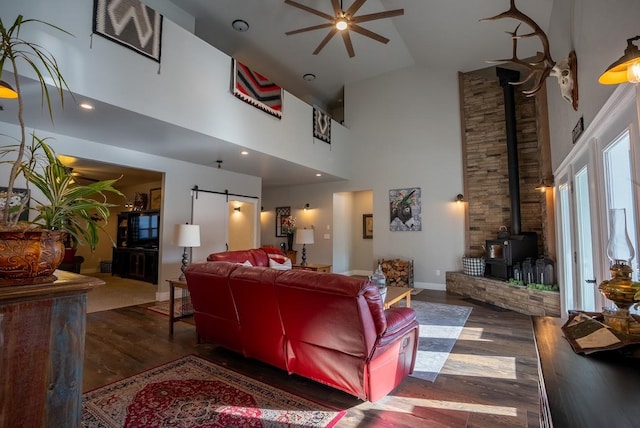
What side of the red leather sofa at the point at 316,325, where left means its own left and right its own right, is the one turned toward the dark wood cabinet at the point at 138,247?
left

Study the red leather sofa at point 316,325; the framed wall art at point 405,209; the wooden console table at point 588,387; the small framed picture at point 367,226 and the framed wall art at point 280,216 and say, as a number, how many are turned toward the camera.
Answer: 3

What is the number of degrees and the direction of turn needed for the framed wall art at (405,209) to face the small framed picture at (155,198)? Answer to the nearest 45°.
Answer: approximately 90° to its right

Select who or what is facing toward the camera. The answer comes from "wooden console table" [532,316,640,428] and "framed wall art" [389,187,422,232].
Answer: the framed wall art

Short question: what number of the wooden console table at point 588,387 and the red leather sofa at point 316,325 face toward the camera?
0

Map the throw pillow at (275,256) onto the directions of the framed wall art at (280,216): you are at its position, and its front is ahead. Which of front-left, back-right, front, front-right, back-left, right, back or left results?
front

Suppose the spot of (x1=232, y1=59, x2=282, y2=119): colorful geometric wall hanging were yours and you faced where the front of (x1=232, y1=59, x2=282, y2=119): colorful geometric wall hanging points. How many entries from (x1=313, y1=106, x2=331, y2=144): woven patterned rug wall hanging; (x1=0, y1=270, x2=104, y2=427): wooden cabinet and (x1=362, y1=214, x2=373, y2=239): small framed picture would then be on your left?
2

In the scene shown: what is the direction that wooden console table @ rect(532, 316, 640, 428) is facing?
to the viewer's left

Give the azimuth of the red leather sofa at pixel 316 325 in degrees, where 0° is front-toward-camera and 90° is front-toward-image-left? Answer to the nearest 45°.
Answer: approximately 225°

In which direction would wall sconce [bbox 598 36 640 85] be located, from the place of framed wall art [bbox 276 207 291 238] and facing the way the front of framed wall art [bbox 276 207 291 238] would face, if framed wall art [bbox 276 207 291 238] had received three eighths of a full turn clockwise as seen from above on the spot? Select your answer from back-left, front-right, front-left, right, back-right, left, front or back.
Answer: back-left

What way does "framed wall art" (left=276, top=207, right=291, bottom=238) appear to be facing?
toward the camera

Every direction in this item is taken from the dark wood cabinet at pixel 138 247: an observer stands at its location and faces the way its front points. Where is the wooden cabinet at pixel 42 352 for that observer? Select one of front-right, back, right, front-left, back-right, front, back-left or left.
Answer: front-left

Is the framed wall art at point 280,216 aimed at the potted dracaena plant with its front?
yes

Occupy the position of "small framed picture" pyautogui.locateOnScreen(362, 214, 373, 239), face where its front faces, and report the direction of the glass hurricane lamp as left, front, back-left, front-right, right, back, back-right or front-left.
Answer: front

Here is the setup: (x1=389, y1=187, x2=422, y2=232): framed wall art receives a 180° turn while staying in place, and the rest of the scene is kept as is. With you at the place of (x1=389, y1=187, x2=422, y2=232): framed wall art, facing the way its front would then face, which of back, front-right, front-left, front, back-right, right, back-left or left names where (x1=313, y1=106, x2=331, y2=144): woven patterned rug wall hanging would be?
back-left

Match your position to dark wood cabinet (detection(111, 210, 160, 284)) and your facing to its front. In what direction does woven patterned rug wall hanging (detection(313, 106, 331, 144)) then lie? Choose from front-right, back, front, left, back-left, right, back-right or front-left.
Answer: left
